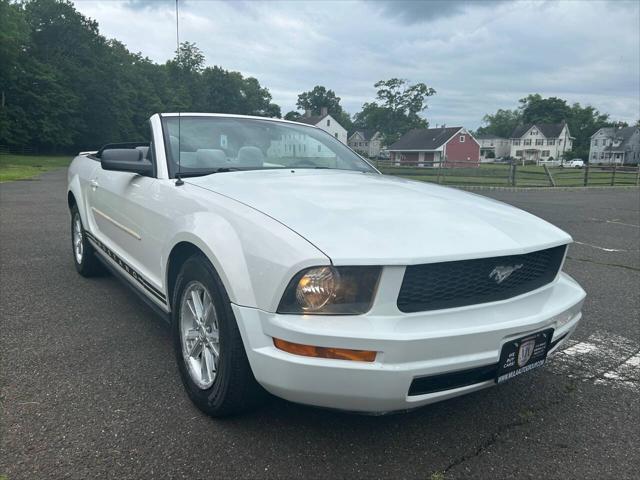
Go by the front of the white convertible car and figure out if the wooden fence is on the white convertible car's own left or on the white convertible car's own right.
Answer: on the white convertible car's own left

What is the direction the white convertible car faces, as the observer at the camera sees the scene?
facing the viewer and to the right of the viewer
